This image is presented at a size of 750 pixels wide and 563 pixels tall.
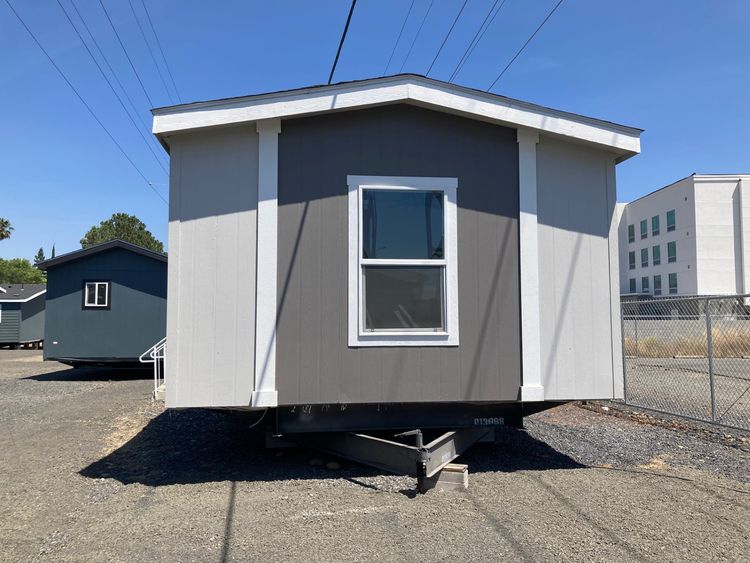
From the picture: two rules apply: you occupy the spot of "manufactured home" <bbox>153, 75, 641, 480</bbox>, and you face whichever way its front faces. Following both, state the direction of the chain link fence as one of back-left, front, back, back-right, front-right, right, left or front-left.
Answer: back-left

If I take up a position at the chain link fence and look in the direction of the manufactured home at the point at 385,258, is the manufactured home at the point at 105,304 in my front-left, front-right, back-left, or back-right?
front-right

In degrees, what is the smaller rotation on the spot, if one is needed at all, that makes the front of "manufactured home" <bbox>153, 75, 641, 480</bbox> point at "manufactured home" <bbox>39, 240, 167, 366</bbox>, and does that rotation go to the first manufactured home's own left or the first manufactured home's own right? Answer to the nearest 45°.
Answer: approximately 135° to the first manufactured home's own right

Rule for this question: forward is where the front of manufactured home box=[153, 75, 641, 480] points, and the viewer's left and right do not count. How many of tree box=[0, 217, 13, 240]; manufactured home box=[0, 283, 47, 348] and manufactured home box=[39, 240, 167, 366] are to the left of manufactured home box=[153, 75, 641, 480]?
0

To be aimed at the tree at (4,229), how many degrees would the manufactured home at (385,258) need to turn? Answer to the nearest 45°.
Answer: approximately 135° to its right

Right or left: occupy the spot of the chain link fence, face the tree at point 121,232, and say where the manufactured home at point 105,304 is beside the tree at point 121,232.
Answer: left

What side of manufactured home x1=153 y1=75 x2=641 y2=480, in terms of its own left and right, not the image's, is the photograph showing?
front

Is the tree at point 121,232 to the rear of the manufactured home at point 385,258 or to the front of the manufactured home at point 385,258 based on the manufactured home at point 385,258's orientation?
to the rear

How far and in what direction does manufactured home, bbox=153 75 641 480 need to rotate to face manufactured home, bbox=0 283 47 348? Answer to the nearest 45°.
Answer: approximately 135° to its right
